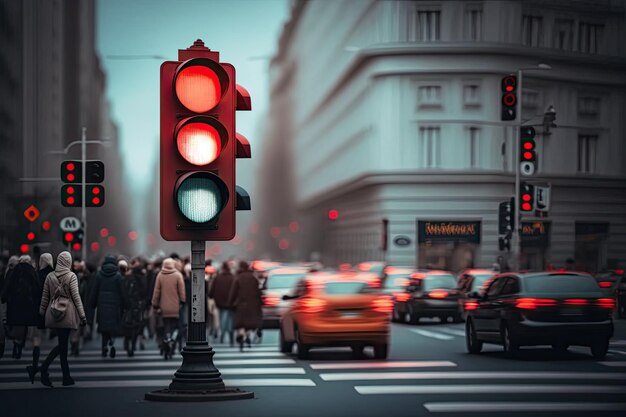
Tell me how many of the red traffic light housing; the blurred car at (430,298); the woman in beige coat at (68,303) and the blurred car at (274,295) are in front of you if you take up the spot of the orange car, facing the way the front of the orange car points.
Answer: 2

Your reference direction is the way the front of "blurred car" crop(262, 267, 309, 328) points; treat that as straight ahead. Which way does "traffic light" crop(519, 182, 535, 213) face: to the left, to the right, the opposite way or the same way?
the opposite way

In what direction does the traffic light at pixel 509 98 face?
toward the camera

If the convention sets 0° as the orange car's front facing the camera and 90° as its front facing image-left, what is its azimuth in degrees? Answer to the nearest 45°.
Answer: approximately 180°

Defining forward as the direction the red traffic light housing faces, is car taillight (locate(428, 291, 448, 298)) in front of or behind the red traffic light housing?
behind

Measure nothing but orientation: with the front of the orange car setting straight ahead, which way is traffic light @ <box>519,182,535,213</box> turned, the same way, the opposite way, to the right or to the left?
the opposite way

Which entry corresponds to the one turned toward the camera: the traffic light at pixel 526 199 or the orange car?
the traffic light

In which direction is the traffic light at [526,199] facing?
toward the camera

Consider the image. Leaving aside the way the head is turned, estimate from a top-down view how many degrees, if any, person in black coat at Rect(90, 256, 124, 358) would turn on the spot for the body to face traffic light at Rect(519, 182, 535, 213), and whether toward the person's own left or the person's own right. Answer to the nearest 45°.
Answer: approximately 45° to the person's own right

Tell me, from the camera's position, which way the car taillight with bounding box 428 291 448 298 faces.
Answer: facing the viewer

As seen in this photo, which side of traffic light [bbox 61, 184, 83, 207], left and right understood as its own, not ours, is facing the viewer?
front

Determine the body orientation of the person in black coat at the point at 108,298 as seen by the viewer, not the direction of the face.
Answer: away from the camera

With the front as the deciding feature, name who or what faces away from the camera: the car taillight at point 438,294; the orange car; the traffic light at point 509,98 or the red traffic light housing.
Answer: the orange car

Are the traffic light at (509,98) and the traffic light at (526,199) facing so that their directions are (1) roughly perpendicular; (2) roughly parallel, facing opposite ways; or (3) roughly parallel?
roughly parallel

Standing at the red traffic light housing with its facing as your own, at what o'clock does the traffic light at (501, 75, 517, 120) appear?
The traffic light is roughly at 7 o'clock from the red traffic light housing.
